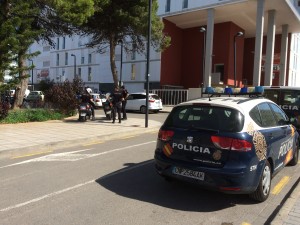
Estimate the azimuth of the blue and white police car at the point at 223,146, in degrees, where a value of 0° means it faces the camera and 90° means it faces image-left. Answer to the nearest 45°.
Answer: approximately 225°

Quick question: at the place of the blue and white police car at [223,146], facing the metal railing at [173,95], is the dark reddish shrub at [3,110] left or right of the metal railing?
left

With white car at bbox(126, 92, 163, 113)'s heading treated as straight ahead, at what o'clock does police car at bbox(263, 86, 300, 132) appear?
The police car is roughly at 7 o'clock from the white car.

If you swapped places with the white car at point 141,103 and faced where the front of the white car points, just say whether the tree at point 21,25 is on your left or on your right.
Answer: on your left

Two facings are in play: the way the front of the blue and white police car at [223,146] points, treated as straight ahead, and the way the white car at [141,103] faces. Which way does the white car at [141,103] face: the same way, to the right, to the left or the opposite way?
to the left

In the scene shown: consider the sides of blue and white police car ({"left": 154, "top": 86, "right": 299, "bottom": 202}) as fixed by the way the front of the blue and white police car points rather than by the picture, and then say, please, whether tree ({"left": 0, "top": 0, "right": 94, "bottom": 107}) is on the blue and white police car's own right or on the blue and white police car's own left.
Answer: on the blue and white police car's own left
